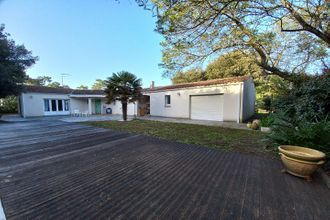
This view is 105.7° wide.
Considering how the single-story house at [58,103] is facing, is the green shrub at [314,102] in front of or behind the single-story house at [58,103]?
in front

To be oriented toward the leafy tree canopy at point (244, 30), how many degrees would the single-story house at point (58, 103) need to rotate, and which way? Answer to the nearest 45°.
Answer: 0° — it already faces it

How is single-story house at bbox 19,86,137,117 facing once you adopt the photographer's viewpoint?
facing the viewer and to the right of the viewer

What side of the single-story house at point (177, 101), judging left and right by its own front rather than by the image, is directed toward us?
front

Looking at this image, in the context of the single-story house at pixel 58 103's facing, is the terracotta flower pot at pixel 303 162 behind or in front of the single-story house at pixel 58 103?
in front

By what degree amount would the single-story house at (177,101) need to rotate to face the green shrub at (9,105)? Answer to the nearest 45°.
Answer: approximately 135° to its right

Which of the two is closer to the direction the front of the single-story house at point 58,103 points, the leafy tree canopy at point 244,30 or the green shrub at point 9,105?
the leafy tree canopy

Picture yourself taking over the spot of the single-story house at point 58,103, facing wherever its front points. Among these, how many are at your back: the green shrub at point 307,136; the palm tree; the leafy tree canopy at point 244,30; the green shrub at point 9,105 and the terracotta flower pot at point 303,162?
1
